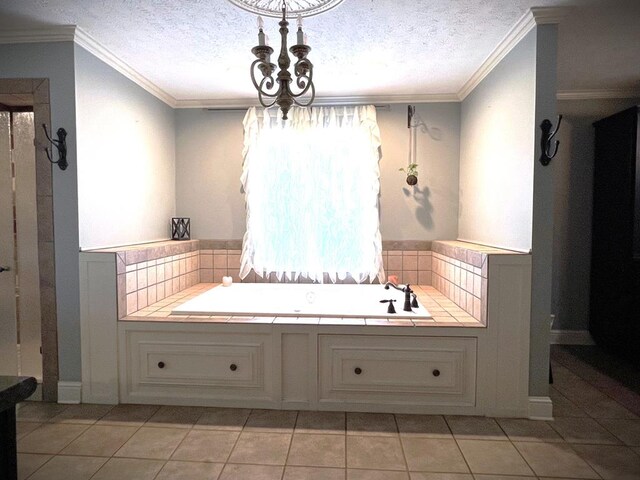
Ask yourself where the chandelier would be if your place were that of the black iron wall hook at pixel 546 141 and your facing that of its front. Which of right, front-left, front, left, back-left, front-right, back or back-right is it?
right

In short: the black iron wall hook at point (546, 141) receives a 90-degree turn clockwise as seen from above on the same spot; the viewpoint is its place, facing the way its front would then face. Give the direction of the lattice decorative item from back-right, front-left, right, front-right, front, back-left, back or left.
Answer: front-right

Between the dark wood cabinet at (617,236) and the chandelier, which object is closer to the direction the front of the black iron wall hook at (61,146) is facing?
the chandelier

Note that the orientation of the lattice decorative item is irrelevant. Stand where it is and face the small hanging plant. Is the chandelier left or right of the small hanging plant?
right

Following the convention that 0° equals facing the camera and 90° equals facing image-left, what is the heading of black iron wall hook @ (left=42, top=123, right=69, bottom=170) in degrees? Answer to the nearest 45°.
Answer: approximately 45°

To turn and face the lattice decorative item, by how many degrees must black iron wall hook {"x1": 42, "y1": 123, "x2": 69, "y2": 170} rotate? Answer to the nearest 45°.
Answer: approximately 180°

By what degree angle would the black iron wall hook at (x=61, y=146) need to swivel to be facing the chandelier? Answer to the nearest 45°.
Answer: approximately 90° to its left

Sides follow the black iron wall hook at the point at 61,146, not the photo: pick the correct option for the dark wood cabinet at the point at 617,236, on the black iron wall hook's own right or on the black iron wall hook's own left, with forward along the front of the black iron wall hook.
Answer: on the black iron wall hook's own left

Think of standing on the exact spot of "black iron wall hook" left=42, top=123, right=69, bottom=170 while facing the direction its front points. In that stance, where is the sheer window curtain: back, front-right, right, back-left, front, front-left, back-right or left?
back-left

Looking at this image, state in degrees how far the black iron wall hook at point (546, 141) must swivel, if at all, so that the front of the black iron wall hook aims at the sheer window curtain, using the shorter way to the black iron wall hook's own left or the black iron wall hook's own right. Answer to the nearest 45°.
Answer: approximately 135° to the black iron wall hook's own right

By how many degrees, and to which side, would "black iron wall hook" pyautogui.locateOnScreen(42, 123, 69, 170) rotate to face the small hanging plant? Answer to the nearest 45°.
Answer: approximately 135° to its left
